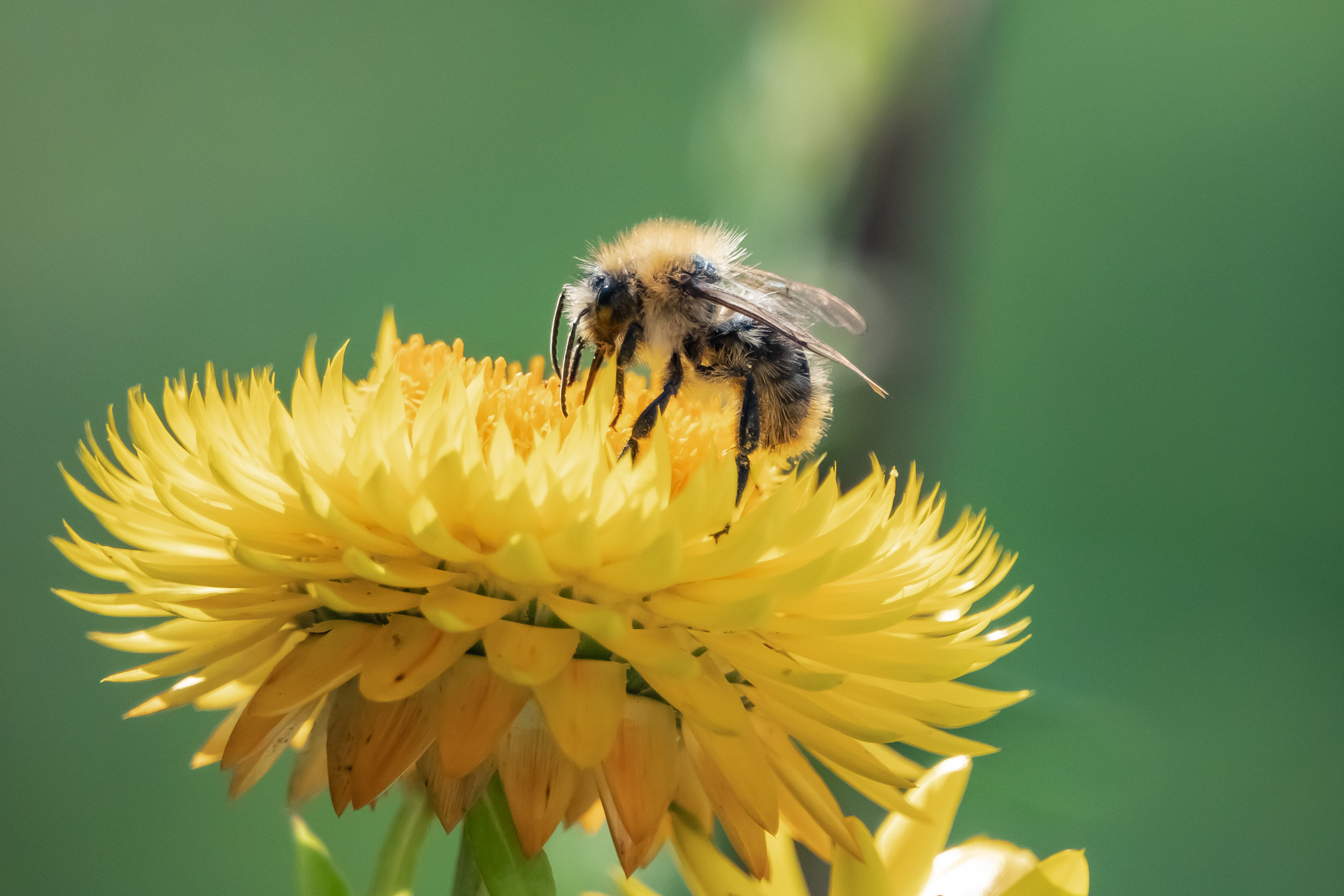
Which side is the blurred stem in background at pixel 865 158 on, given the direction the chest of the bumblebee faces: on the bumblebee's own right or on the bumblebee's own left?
on the bumblebee's own right

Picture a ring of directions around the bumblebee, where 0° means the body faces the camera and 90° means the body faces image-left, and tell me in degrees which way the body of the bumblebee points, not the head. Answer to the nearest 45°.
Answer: approximately 90°
